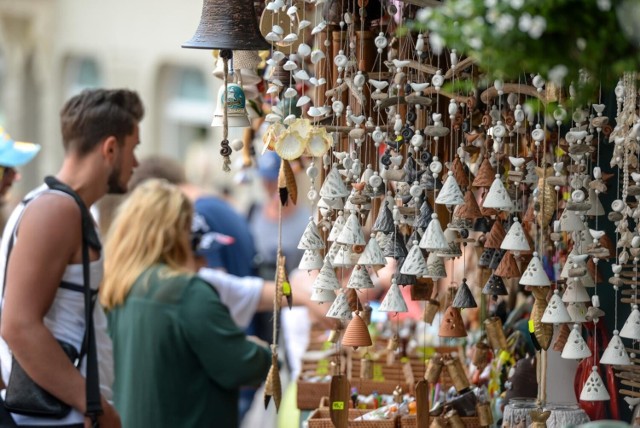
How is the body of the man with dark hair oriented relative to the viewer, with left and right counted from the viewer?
facing to the right of the viewer

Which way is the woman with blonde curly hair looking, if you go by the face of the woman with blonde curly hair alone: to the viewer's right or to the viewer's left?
to the viewer's right

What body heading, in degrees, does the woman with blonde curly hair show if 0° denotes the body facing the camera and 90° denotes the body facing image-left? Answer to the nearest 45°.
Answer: approximately 225°

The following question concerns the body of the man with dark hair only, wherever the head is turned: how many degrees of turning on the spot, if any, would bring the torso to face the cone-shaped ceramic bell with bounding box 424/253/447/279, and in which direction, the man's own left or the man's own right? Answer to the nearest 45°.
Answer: approximately 45° to the man's own right

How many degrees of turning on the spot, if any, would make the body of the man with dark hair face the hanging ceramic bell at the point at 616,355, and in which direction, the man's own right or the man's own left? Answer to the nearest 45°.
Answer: approximately 45° to the man's own right

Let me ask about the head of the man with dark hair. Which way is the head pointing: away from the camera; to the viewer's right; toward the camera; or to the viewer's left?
to the viewer's right
